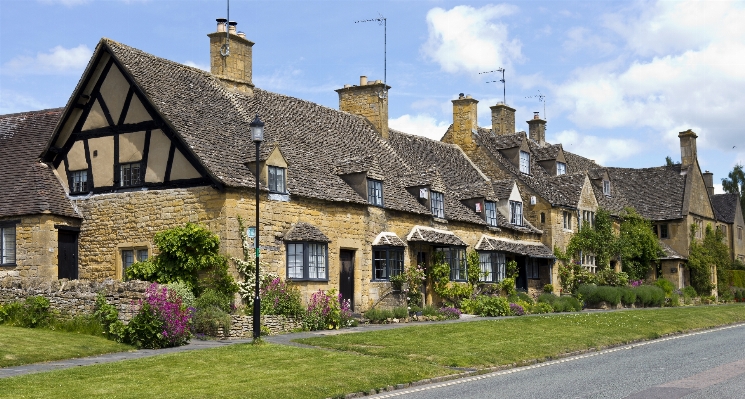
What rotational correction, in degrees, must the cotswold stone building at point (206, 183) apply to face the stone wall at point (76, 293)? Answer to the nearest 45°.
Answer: approximately 90° to its right

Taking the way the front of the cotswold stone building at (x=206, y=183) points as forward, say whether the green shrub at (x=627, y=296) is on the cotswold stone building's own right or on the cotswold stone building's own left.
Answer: on the cotswold stone building's own left

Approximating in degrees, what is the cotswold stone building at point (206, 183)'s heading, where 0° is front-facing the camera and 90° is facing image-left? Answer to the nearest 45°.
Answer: approximately 315°

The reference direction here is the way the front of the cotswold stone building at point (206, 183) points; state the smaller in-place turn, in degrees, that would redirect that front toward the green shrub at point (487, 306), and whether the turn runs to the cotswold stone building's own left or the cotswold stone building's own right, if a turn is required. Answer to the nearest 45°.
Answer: approximately 90° to the cotswold stone building's own left

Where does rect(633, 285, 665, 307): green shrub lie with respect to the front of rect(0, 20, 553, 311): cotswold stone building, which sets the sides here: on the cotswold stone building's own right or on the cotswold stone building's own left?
on the cotswold stone building's own left
